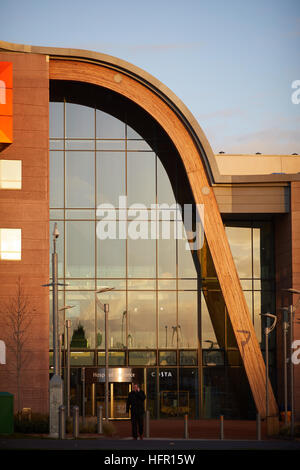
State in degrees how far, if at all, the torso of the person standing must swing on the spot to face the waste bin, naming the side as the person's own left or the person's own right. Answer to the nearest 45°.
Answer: approximately 90° to the person's own right

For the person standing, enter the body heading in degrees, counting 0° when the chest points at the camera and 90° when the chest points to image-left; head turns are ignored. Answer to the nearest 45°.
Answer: approximately 0°

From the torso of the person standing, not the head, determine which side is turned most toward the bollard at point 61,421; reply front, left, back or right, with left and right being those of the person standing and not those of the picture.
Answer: right
